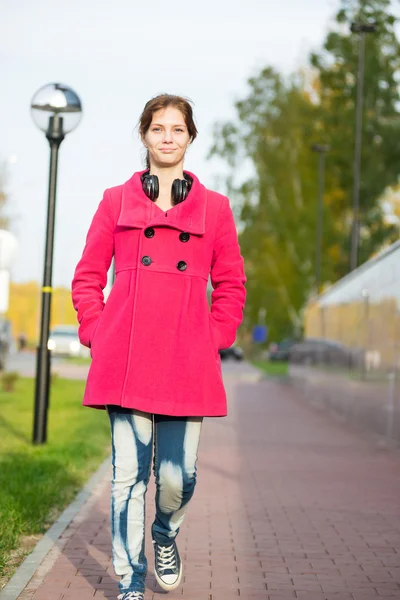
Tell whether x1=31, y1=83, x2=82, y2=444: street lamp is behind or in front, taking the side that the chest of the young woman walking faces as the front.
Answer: behind

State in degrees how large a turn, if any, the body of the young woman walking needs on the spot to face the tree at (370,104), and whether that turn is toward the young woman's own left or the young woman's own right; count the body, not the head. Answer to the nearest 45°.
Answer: approximately 180°

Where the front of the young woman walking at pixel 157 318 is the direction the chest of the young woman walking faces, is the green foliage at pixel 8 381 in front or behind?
behind

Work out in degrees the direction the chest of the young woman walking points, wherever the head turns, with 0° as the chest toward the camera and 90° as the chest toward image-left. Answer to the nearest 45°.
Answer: approximately 0°
